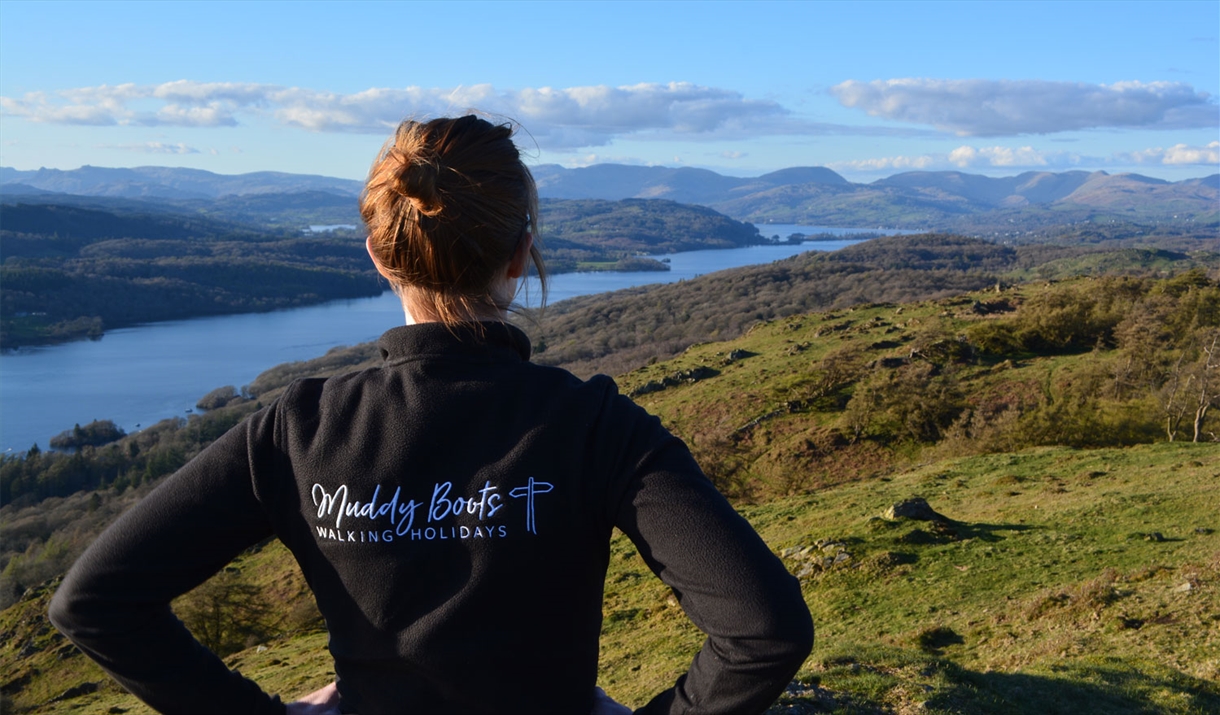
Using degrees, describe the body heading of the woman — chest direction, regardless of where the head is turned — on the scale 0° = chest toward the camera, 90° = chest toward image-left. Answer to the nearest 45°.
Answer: approximately 180°

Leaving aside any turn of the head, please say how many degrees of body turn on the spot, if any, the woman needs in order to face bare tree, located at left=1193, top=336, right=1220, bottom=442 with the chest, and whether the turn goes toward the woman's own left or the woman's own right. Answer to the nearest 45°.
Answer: approximately 45° to the woman's own right
